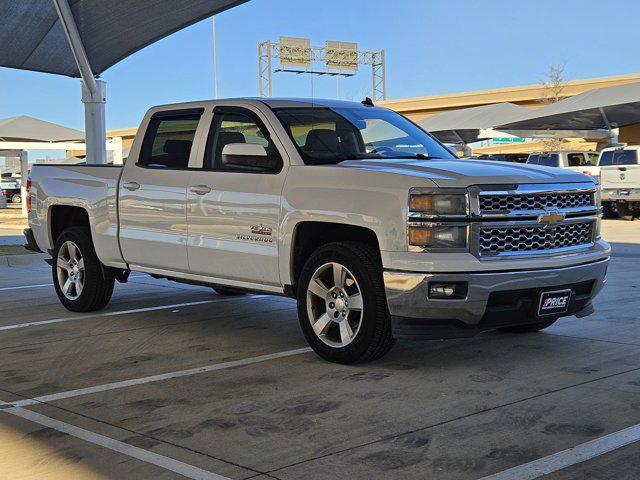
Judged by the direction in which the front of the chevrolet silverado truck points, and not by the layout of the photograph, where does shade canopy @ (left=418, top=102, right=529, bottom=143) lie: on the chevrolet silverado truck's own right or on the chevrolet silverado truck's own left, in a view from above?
on the chevrolet silverado truck's own left

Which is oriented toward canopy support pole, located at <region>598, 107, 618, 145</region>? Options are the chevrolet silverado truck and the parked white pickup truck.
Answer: the parked white pickup truck

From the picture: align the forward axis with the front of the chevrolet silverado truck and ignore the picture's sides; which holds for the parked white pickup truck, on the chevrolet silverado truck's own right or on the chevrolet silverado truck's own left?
on the chevrolet silverado truck's own left

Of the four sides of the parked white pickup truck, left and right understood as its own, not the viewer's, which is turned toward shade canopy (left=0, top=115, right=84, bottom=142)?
left

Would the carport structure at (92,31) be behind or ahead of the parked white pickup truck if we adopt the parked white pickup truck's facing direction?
behind

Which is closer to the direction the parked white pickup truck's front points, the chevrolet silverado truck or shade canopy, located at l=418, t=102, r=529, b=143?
the shade canopy

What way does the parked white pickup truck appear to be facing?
away from the camera

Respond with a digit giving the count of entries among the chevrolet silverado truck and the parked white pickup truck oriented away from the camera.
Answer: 1

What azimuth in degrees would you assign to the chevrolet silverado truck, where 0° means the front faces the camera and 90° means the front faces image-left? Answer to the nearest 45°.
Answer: approximately 315°

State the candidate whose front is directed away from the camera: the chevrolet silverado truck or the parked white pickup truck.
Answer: the parked white pickup truck
